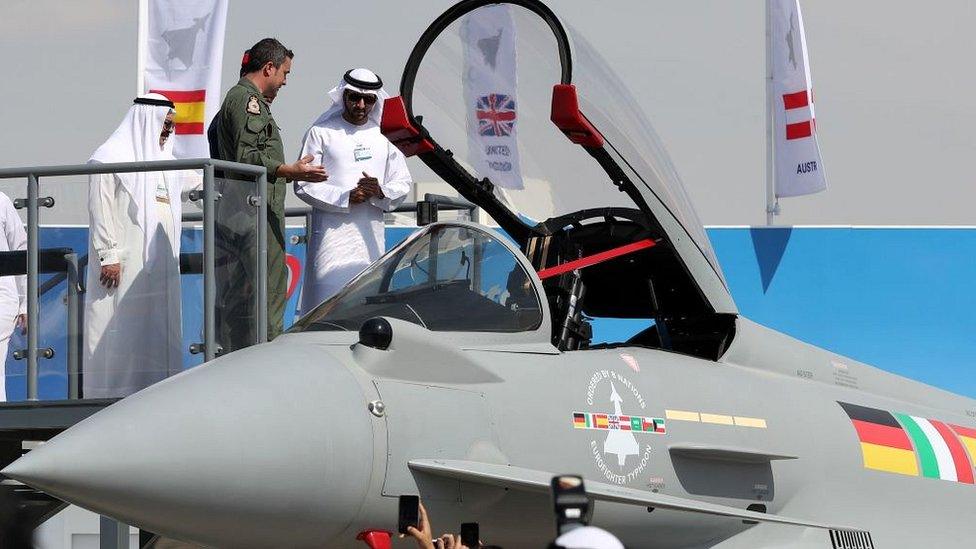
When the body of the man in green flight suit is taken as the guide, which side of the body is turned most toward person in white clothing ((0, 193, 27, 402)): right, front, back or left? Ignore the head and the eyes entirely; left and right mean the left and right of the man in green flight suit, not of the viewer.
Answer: back

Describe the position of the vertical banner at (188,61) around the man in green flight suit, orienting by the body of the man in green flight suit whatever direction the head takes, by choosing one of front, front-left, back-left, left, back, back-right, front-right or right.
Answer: left

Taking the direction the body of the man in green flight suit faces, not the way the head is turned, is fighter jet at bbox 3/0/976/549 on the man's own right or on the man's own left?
on the man's own right

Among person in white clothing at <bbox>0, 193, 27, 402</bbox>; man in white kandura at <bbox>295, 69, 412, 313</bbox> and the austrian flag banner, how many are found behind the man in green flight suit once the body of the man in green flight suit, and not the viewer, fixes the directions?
1

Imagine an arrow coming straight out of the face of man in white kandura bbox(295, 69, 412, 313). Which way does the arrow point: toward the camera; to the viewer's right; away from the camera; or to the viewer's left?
toward the camera

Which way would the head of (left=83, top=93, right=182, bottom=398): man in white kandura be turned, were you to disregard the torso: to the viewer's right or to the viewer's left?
to the viewer's right

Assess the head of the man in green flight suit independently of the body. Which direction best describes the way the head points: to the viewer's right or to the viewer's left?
to the viewer's right

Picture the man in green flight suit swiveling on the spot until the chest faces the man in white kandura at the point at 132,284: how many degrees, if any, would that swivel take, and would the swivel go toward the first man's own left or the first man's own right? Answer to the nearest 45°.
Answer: approximately 135° to the first man's own right

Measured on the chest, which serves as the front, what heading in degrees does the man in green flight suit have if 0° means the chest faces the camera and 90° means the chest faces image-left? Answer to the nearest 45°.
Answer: approximately 270°

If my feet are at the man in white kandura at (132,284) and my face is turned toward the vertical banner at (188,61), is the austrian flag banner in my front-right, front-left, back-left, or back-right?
front-right

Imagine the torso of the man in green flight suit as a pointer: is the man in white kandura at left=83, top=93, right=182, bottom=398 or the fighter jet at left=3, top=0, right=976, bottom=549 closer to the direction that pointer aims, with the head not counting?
the fighter jet

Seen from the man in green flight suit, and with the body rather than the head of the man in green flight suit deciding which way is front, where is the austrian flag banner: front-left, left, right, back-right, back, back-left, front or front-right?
front-left

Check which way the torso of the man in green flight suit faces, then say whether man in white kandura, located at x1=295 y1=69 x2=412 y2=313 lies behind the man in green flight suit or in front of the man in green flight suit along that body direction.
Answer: in front
